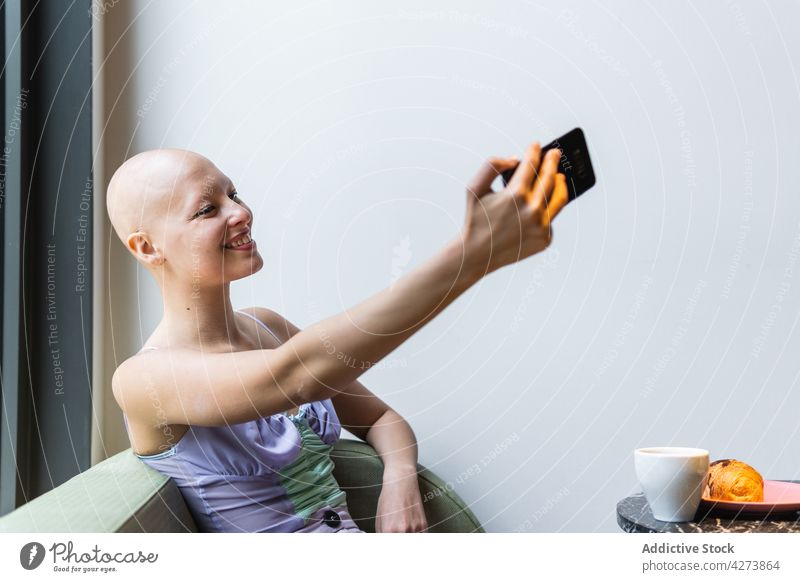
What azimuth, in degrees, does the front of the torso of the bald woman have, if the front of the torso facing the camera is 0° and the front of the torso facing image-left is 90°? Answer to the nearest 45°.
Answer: approximately 315°
